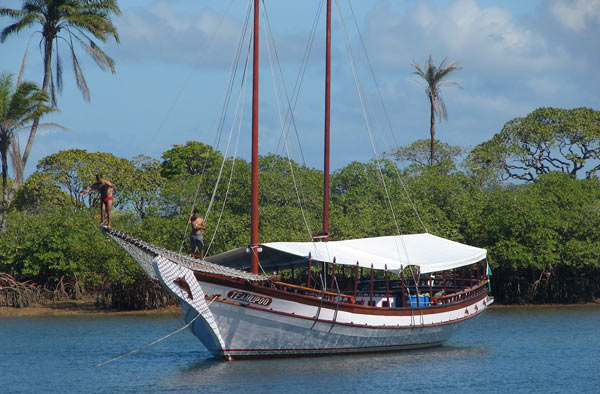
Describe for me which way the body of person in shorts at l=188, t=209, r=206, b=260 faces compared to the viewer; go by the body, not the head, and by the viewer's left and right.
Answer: facing the viewer and to the left of the viewer
